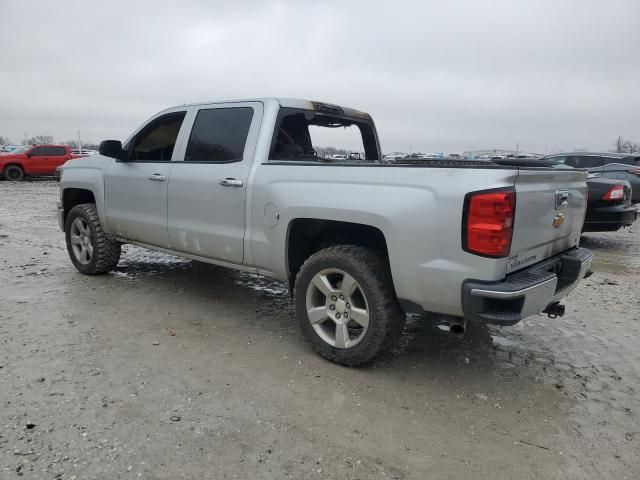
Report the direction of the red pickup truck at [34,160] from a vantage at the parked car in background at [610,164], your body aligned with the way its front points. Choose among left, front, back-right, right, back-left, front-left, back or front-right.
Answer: front-left

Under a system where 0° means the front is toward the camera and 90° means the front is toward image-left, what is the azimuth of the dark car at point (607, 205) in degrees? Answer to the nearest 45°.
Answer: approximately 135°

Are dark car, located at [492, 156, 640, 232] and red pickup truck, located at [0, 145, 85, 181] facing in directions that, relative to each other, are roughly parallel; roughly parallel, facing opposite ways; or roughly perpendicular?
roughly perpendicular

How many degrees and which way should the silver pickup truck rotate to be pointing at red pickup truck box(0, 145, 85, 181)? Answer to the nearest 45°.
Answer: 0° — it already faces it

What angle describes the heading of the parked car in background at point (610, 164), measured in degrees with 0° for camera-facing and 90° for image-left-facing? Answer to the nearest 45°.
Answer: approximately 135°

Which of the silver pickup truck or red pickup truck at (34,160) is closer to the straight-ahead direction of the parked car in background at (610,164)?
the red pickup truck

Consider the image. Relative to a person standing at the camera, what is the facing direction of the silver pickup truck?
facing away from the viewer and to the left of the viewer

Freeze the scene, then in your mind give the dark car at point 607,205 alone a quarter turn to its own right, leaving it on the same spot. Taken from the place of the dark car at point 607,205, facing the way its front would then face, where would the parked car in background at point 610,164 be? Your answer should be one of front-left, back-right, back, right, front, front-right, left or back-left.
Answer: front-left

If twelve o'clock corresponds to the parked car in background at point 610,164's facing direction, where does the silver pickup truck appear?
The silver pickup truck is roughly at 8 o'clock from the parked car in background.

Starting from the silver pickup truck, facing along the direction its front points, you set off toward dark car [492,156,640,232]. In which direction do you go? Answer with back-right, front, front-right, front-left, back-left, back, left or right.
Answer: right

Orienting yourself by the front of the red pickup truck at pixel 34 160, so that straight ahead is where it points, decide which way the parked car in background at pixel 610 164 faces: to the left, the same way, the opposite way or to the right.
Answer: to the right

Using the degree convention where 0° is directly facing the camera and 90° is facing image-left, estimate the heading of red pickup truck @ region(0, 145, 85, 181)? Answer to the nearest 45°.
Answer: approximately 90°

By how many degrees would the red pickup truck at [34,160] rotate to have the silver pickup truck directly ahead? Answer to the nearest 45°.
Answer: approximately 90° to its left
